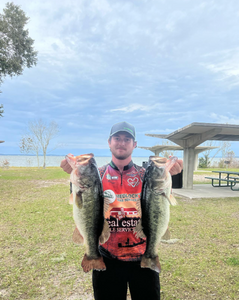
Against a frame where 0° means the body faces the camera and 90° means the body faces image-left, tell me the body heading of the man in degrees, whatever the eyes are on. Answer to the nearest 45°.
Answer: approximately 0°

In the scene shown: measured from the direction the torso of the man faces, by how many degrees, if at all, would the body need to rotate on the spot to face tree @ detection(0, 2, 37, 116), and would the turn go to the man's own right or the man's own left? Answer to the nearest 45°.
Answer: approximately 135° to the man's own right
